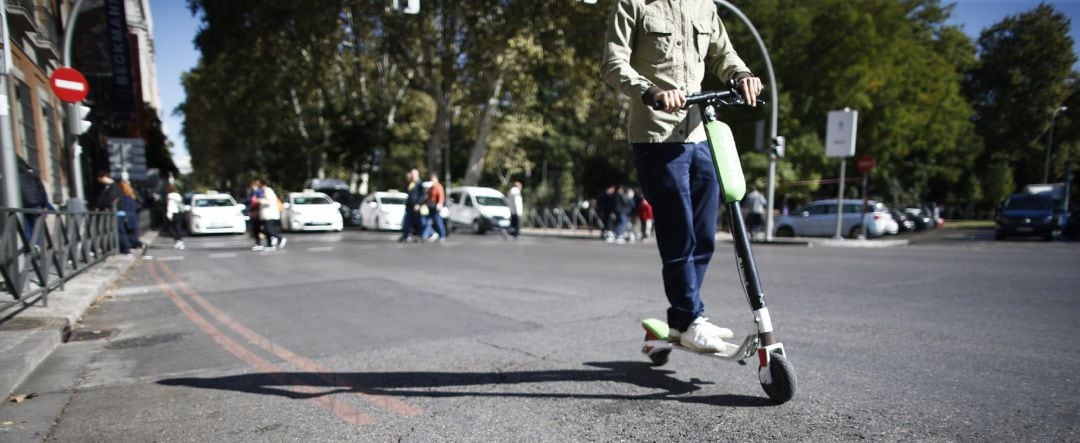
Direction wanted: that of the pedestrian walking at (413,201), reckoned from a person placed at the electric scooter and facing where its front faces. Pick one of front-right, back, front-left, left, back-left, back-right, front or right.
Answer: back

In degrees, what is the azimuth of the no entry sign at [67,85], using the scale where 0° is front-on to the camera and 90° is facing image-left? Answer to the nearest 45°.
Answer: approximately 0°

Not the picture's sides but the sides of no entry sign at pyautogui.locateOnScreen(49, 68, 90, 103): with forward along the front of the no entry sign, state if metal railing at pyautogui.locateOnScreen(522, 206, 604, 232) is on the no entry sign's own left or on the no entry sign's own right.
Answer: on the no entry sign's own left

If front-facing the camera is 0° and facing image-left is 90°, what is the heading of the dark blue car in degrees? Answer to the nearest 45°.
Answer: approximately 0°

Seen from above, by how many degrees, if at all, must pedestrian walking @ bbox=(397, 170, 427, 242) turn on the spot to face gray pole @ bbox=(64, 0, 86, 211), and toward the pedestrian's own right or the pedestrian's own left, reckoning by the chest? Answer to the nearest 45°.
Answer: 0° — they already face it
